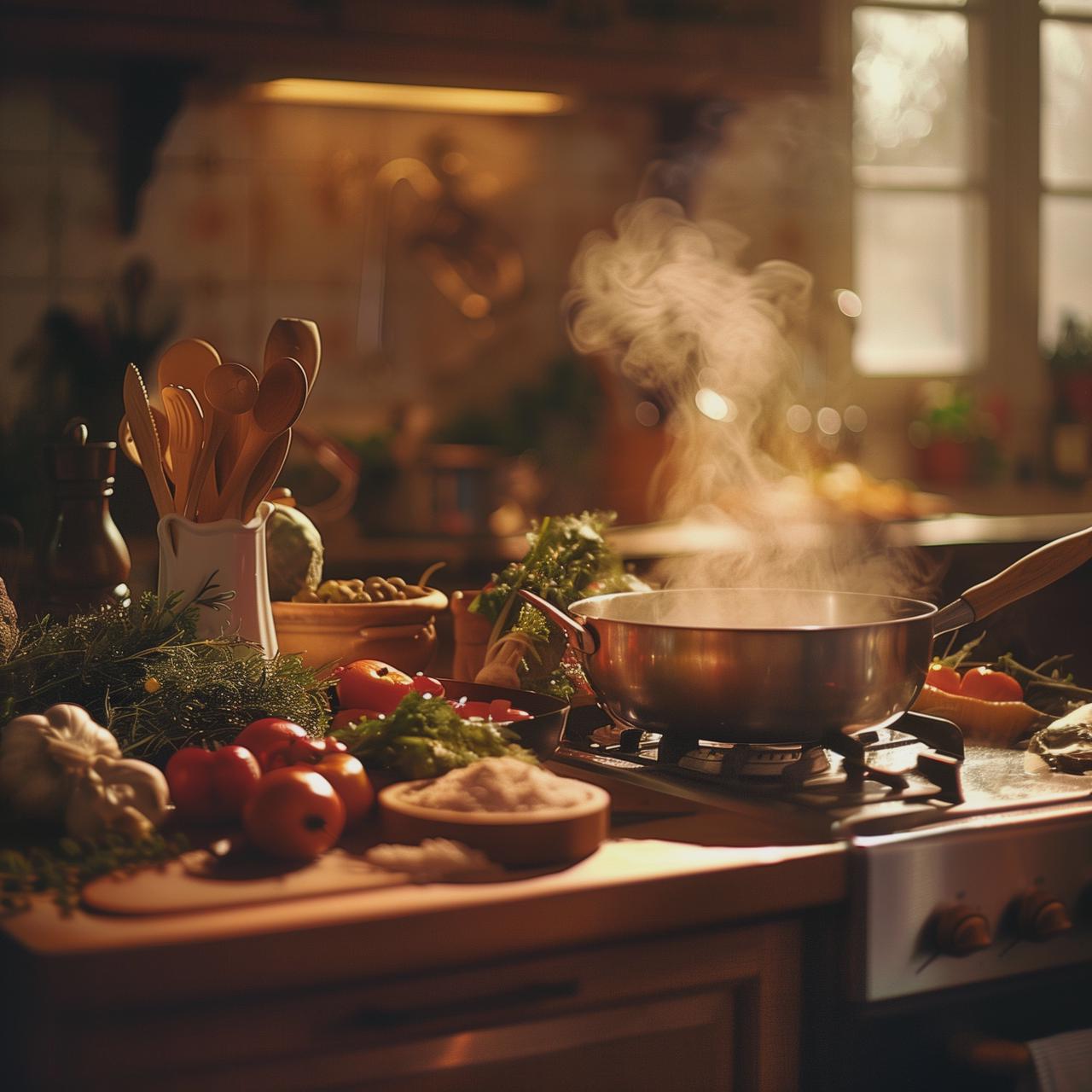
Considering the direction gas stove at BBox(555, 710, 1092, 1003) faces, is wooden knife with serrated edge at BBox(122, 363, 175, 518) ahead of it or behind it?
behind

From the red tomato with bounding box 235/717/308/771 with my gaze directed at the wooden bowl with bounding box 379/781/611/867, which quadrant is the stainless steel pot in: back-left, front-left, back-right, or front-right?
front-left

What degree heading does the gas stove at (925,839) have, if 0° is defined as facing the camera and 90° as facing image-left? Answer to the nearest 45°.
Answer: approximately 315°

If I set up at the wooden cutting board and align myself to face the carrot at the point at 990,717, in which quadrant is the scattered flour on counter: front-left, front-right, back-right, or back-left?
front-right
